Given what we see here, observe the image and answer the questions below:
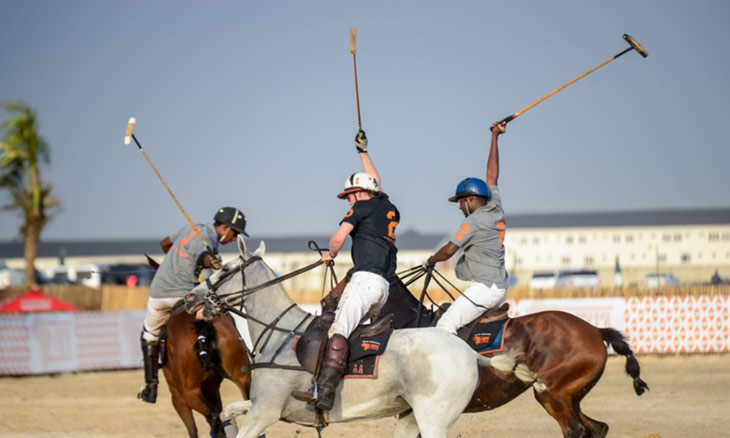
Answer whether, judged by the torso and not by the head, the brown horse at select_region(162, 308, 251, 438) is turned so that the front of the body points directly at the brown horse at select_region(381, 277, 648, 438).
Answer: no

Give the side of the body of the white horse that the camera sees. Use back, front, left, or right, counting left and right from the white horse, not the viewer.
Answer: left

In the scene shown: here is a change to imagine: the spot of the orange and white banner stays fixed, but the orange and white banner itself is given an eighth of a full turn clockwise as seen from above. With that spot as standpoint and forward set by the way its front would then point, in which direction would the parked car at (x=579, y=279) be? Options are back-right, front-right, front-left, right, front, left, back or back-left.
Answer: back

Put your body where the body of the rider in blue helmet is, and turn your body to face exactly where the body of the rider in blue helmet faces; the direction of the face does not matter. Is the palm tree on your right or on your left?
on your right

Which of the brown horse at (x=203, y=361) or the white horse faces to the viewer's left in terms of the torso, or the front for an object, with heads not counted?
the white horse

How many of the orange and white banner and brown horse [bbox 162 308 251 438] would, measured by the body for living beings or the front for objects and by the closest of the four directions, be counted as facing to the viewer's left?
0

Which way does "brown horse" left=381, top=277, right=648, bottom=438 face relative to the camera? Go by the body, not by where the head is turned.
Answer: to the viewer's left

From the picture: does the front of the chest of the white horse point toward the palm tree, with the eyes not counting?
no

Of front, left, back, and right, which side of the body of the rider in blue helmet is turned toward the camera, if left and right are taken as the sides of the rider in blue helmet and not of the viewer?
left

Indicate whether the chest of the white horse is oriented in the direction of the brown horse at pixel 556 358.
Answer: no

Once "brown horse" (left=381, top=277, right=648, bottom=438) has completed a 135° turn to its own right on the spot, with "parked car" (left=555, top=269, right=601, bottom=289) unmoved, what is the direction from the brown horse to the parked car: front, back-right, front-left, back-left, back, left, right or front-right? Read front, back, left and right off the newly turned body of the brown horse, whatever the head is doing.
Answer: front-left

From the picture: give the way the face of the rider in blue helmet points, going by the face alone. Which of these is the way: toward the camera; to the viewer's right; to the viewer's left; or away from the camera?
to the viewer's left

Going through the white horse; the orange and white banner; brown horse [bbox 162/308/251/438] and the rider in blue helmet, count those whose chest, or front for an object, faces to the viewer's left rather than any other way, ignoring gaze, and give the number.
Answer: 2

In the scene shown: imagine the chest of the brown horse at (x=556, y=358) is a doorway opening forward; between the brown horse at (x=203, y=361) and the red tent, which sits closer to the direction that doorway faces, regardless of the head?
the brown horse
